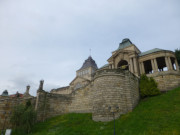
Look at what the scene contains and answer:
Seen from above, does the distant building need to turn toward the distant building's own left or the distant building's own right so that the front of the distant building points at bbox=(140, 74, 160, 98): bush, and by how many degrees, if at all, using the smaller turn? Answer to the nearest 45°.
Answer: approximately 45° to the distant building's own left

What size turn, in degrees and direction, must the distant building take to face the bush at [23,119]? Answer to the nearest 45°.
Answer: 0° — it already faces it

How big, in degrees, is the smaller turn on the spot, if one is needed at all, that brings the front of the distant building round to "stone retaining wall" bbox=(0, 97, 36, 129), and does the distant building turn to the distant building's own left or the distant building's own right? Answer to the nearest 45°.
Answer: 0° — it already faces it

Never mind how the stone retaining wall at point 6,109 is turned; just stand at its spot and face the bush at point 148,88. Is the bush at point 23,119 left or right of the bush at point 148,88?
right

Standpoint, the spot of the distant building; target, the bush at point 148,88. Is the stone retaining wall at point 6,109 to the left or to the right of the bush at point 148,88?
right

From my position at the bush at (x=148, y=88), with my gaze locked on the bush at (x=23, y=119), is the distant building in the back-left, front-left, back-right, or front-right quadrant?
back-right

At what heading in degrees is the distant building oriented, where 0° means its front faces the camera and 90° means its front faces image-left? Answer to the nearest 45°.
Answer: approximately 45°

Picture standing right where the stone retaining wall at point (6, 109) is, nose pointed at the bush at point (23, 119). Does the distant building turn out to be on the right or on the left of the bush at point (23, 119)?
left
